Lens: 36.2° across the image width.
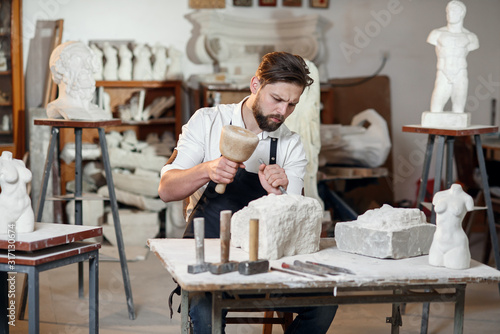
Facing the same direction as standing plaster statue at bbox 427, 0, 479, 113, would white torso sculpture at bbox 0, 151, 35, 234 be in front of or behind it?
in front

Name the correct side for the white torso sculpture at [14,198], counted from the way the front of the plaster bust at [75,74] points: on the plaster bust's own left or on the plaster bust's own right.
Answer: on the plaster bust's own right

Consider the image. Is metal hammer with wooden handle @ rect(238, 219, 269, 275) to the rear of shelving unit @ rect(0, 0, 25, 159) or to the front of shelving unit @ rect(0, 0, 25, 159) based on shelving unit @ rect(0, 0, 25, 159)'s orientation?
to the front

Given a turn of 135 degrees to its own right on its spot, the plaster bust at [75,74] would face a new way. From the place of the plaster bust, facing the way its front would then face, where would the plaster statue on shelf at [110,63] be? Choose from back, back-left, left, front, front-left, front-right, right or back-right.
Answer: right

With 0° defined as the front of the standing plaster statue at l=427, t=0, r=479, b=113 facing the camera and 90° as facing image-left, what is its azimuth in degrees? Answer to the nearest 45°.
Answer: approximately 0°

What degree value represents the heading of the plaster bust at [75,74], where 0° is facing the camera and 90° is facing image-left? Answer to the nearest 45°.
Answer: approximately 315°

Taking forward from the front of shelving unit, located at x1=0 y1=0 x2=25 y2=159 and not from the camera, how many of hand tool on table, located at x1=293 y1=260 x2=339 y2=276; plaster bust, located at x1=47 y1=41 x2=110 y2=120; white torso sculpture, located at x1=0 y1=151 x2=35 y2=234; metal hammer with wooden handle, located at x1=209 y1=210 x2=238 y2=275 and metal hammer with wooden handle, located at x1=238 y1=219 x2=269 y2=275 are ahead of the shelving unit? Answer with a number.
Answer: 5

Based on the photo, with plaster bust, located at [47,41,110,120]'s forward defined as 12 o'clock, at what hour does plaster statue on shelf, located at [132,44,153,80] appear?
The plaster statue on shelf is roughly at 8 o'clock from the plaster bust.
